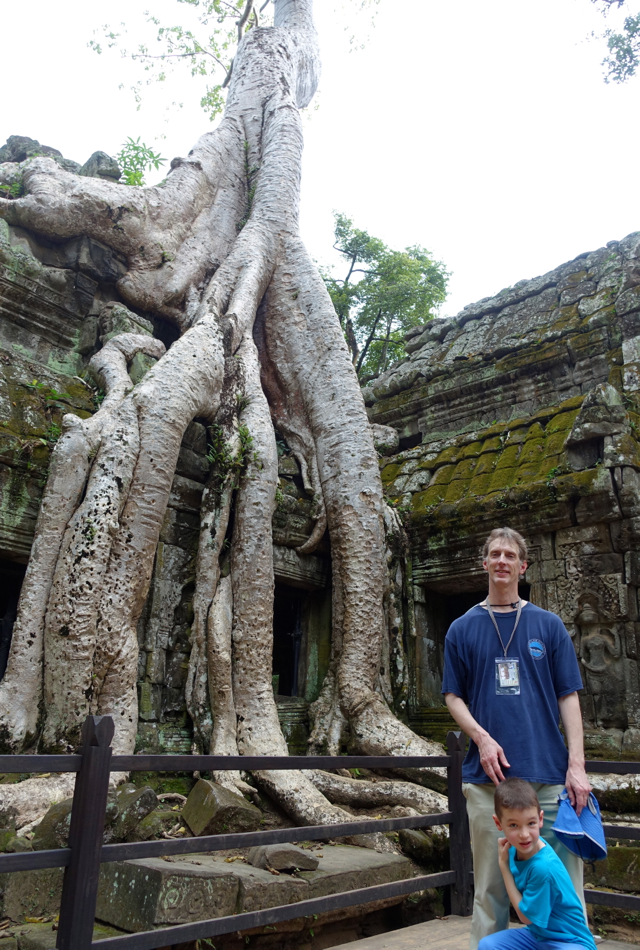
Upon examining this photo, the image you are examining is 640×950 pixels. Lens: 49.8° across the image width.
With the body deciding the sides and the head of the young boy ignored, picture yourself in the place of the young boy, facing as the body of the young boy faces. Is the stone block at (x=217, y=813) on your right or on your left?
on your right

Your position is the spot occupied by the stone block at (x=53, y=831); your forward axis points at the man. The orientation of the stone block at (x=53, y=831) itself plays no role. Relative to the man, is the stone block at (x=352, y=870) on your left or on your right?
left

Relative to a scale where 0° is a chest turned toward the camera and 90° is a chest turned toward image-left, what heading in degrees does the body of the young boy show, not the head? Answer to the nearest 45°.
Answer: approximately 45°

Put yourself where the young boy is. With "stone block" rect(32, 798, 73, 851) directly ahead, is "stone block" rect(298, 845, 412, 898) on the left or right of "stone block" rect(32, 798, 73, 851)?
right

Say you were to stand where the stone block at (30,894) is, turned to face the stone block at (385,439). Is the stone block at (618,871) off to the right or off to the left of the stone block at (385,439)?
right

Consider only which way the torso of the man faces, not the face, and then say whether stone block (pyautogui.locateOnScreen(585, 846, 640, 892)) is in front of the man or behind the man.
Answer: behind

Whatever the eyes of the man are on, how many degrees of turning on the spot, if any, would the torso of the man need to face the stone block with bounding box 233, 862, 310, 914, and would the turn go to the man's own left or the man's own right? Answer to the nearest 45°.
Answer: approximately 135° to the man's own right

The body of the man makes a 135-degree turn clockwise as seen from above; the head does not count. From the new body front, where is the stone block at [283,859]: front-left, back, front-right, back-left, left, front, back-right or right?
front

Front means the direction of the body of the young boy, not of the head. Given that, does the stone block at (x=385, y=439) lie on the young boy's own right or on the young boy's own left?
on the young boy's own right

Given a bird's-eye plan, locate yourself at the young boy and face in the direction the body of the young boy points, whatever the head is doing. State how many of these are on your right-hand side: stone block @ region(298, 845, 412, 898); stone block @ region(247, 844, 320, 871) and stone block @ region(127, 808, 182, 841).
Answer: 3

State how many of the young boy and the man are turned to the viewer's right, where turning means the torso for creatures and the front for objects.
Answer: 0

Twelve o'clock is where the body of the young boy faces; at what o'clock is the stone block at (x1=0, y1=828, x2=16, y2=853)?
The stone block is roughly at 2 o'clock from the young boy.

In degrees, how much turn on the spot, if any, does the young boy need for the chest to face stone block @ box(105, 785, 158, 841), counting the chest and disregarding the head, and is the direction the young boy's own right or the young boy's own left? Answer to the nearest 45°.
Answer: approximately 90° to the young boy's own right
